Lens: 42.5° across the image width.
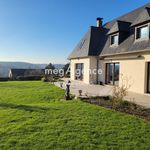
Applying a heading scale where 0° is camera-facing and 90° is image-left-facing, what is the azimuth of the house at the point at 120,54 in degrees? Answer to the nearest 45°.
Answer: approximately 45°
